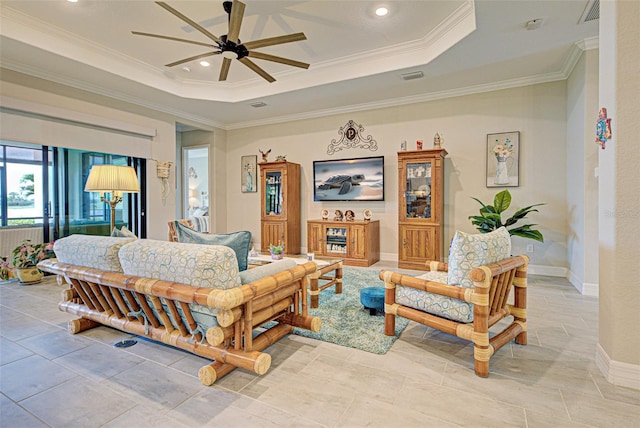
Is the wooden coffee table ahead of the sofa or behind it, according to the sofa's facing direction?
ahead

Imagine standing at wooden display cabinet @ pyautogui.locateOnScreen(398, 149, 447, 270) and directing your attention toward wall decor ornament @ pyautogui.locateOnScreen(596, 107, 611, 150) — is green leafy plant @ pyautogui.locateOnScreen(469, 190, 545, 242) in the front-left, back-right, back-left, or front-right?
front-left

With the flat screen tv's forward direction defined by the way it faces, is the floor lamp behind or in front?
in front

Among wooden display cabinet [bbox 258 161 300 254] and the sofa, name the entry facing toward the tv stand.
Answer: the sofa

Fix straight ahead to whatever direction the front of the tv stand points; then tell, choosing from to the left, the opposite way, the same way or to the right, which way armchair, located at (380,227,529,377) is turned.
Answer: to the right

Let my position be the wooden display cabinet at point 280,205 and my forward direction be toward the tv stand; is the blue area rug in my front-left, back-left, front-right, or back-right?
front-right

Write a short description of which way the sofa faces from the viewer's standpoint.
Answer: facing away from the viewer and to the right of the viewer

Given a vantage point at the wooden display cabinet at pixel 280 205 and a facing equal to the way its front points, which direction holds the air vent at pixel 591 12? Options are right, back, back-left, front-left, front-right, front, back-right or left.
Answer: left

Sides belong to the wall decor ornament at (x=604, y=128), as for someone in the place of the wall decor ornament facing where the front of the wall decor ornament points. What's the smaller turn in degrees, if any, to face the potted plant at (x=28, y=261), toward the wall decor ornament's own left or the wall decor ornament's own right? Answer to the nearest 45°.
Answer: approximately 45° to the wall decor ornament's own right

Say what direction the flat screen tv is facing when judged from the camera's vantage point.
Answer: facing the viewer and to the left of the viewer

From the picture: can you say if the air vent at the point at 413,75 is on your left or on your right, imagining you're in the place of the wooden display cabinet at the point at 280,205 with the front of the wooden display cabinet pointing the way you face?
on your left
